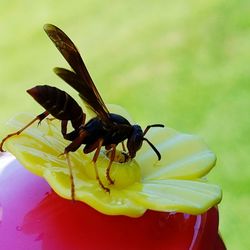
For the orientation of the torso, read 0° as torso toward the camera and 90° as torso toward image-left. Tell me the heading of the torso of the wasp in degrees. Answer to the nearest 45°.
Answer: approximately 270°
